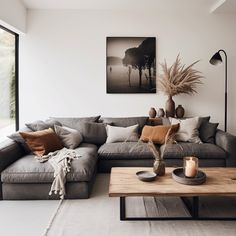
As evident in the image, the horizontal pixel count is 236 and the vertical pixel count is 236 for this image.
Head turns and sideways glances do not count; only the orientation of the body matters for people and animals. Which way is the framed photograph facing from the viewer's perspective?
toward the camera

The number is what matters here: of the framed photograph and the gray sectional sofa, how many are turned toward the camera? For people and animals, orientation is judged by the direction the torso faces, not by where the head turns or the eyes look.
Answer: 2

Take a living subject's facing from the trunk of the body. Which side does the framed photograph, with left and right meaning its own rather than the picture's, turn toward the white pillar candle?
front

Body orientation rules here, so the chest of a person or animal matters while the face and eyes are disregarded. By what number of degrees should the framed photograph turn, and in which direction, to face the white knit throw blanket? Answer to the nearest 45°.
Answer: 0° — it already faces it

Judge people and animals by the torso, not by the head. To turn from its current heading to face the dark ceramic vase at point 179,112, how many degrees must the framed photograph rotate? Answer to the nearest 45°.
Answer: approximately 90° to its left

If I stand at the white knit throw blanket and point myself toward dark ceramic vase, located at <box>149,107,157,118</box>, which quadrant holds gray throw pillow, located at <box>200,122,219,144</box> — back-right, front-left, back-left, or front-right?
front-right

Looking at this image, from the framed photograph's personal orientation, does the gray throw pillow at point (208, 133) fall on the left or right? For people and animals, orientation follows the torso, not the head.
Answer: on its left

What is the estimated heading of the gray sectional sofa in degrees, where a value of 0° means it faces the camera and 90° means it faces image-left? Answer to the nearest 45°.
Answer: approximately 0°

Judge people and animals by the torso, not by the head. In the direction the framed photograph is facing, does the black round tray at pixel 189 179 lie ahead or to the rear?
ahead

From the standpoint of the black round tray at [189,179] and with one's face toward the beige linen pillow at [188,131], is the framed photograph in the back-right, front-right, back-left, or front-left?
front-left

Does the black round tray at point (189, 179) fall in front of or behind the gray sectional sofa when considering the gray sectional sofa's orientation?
in front

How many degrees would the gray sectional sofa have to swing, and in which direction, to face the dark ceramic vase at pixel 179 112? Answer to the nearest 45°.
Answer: approximately 135° to its left

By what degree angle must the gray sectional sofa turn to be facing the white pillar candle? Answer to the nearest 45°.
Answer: approximately 45° to its left
